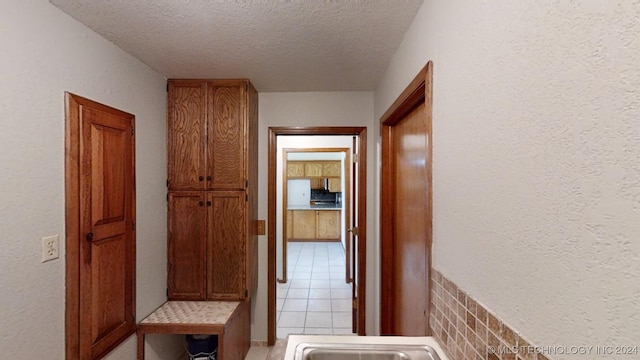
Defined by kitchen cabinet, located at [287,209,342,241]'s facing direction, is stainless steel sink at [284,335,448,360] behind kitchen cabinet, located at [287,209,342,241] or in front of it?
in front

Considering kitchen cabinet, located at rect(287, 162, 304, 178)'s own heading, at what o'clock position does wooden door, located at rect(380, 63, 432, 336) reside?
The wooden door is roughly at 12 o'clock from the kitchen cabinet.

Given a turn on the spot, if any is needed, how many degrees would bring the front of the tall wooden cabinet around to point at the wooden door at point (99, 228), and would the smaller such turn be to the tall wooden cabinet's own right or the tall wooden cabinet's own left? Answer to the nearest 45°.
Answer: approximately 45° to the tall wooden cabinet's own right

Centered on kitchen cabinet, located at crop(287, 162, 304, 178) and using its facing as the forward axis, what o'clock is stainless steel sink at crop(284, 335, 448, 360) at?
The stainless steel sink is roughly at 12 o'clock from the kitchen cabinet.

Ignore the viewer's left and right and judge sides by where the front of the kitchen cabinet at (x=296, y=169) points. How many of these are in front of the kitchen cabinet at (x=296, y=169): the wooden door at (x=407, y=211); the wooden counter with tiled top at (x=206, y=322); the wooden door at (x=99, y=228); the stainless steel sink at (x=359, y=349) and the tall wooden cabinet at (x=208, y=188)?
5

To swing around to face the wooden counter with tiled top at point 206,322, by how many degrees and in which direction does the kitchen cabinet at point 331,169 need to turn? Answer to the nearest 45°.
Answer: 0° — it already faces it

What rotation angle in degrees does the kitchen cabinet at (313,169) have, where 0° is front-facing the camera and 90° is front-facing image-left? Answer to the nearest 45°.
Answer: approximately 0°
